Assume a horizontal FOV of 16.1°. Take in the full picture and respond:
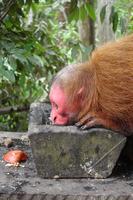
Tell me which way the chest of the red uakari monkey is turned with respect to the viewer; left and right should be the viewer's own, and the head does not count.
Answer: facing to the left of the viewer
